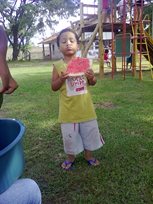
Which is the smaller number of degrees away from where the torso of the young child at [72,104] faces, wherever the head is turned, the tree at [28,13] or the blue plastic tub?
the blue plastic tub

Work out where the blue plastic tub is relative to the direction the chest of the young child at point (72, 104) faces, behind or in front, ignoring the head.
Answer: in front

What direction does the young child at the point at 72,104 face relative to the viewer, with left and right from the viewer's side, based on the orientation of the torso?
facing the viewer

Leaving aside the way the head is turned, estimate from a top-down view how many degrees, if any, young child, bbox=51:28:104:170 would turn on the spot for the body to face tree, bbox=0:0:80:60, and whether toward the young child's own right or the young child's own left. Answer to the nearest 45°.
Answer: approximately 180°

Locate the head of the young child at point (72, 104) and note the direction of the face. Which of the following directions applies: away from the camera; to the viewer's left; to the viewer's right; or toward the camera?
toward the camera
